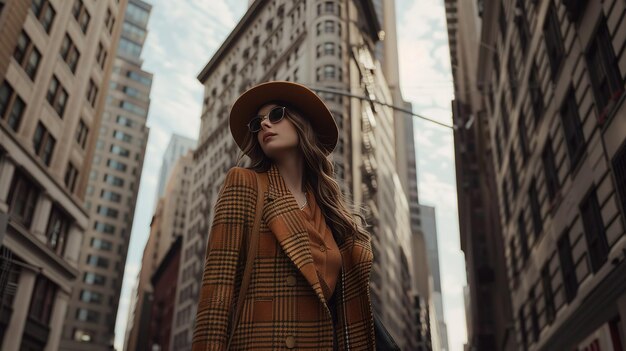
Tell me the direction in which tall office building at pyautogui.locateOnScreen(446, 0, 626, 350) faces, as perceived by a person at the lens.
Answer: facing the viewer and to the left of the viewer

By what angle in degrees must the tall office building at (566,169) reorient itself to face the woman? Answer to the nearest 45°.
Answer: approximately 45° to its left

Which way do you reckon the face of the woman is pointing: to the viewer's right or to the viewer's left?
to the viewer's left
